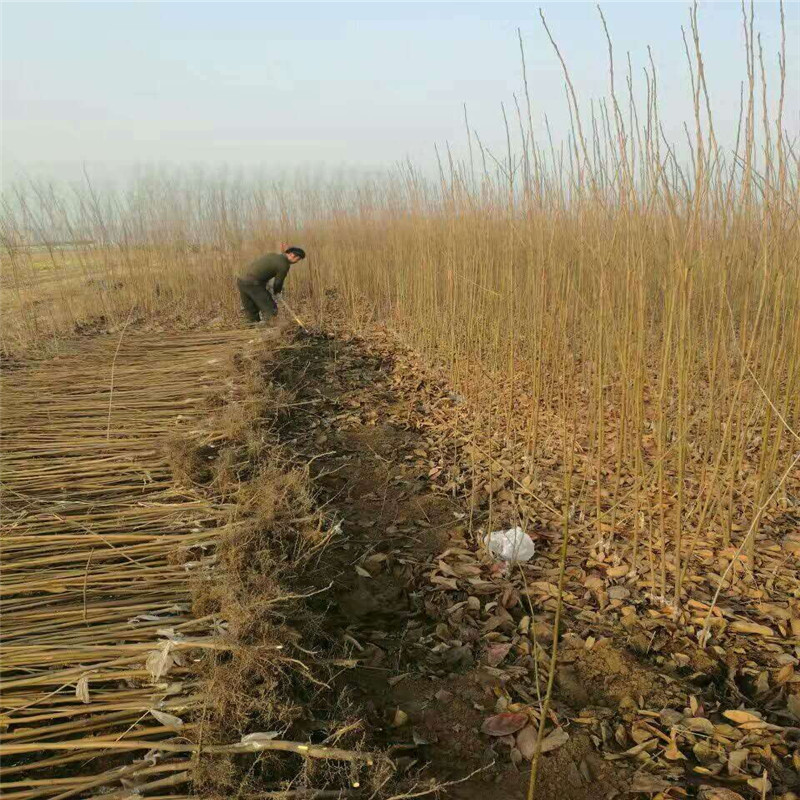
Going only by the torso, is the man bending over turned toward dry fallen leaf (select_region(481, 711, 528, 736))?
no

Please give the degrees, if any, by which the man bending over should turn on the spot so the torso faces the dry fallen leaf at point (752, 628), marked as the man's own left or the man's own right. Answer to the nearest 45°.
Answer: approximately 90° to the man's own right

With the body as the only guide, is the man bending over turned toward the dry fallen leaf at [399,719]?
no

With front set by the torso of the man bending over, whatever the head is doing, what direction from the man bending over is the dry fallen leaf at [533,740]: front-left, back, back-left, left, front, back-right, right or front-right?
right

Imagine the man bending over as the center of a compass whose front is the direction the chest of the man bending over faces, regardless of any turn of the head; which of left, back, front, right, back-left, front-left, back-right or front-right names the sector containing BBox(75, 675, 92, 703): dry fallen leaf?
right

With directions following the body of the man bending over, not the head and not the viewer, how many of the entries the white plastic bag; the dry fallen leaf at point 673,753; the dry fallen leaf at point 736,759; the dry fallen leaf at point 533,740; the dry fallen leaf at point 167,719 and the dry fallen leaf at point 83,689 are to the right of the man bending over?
6

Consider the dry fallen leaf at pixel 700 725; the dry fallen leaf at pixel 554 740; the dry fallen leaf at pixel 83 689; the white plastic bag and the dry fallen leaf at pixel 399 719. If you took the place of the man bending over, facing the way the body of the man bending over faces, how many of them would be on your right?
5

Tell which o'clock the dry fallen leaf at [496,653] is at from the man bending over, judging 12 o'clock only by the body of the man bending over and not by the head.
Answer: The dry fallen leaf is roughly at 3 o'clock from the man bending over.

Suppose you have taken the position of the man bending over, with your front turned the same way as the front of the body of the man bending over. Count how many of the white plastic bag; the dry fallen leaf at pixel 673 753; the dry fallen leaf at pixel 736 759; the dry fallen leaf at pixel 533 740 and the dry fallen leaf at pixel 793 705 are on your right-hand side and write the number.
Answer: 5

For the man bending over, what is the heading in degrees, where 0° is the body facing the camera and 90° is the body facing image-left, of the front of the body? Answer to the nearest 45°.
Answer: approximately 270°

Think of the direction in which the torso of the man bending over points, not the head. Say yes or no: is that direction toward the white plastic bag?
no

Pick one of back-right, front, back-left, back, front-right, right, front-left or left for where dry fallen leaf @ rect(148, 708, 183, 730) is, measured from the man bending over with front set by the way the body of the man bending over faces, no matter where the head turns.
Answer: right

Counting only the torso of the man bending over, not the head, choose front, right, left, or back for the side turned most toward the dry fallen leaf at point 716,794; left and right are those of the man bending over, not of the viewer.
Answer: right

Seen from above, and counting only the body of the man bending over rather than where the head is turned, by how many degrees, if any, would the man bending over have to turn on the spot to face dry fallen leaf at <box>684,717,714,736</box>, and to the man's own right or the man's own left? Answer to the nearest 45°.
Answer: approximately 90° to the man's own right

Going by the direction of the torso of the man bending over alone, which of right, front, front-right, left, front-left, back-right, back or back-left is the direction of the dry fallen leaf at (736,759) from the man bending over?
right
